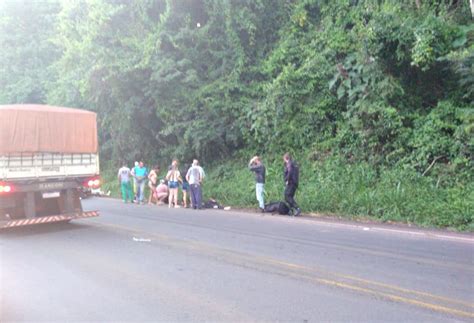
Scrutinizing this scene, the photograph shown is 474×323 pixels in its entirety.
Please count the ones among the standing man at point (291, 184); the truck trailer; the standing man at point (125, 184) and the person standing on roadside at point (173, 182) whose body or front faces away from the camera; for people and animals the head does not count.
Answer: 3

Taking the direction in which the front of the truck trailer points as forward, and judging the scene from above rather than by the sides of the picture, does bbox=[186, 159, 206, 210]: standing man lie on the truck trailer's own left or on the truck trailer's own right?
on the truck trailer's own right

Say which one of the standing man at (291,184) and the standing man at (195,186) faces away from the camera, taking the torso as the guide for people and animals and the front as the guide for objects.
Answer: the standing man at (195,186)

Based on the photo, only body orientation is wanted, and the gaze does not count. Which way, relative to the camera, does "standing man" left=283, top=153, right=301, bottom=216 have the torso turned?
to the viewer's left

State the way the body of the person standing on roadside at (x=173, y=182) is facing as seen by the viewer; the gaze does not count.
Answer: away from the camera

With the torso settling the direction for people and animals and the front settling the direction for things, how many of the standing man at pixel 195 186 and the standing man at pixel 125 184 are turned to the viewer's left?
0

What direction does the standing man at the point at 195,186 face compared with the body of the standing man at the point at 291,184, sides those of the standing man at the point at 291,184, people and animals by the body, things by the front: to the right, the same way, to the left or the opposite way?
to the right

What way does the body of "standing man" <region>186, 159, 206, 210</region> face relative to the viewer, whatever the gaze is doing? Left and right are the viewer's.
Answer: facing away from the viewer

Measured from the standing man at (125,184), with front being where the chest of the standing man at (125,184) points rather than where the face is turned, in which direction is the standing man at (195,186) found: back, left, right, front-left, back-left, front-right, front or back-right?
back-right

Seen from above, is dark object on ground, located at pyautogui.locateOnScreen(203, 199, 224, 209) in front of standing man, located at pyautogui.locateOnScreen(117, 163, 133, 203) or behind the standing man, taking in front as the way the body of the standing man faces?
behind

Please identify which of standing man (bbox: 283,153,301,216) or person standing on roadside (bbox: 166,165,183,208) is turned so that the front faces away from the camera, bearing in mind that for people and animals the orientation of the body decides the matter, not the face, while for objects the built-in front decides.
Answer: the person standing on roadside

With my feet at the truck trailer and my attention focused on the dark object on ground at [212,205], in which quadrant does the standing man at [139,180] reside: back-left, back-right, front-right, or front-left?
front-left

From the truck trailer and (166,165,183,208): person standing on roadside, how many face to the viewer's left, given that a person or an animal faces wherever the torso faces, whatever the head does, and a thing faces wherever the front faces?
0

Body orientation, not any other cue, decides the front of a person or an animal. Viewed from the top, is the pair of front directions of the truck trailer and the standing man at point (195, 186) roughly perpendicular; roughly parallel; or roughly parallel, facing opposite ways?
roughly parallel

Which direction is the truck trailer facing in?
away from the camera
